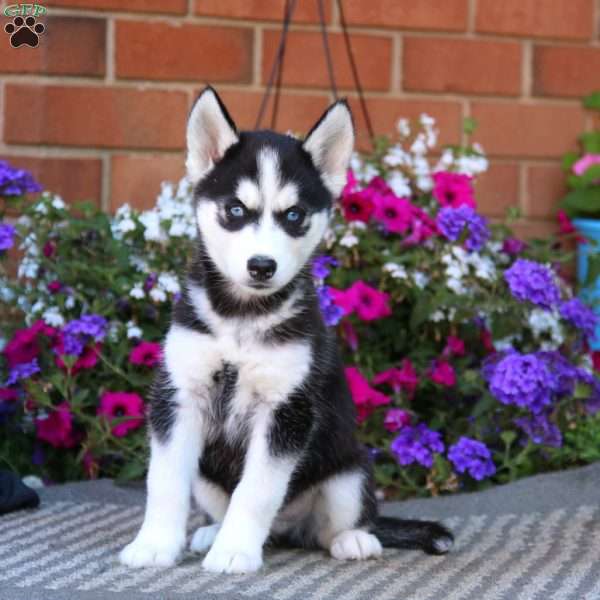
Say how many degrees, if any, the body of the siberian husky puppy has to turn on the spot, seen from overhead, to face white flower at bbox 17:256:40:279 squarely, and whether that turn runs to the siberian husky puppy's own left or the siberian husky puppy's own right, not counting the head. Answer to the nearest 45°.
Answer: approximately 90° to the siberian husky puppy's own right

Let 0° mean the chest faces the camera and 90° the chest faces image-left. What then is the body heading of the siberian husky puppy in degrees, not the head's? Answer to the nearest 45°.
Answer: approximately 45°

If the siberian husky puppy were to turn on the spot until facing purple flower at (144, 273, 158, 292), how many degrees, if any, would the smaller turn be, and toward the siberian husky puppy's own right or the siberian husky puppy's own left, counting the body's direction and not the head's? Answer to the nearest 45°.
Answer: approximately 135° to the siberian husky puppy's own right

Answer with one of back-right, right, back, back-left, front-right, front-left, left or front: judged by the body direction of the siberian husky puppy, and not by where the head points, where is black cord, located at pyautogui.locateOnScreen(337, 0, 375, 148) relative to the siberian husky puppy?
back-right

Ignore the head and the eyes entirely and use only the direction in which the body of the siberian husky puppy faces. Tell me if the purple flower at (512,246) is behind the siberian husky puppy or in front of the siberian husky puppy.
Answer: behind

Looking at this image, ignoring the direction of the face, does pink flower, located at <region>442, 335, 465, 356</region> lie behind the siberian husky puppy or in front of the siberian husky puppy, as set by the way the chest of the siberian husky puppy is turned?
behind

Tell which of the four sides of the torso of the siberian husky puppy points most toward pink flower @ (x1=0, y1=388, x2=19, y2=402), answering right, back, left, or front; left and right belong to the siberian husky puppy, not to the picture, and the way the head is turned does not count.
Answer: right

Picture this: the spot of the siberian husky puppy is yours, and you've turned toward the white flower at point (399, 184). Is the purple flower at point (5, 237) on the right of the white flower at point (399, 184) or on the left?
left

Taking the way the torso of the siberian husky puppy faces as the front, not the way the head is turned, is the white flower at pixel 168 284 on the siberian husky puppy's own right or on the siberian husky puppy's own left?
on the siberian husky puppy's own right

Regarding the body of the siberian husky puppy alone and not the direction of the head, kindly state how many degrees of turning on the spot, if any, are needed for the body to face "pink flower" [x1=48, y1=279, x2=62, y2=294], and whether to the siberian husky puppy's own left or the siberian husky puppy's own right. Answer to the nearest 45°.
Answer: approximately 90° to the siberian husky puppy's own right
